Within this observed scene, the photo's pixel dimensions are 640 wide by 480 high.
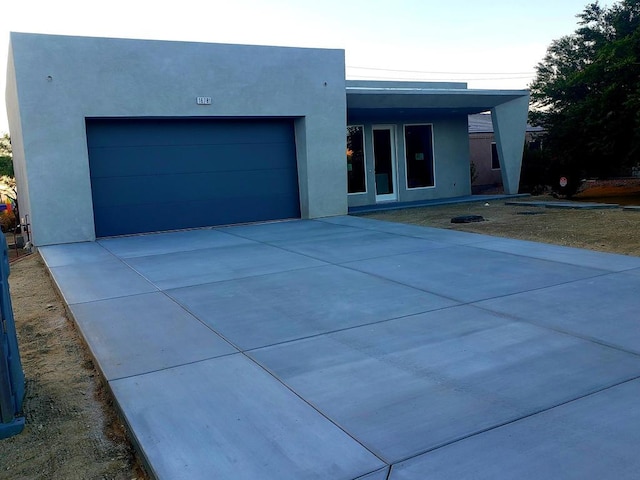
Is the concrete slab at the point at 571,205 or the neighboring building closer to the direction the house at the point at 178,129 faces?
the concrete slab

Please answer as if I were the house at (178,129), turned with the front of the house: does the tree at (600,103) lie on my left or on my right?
on my left

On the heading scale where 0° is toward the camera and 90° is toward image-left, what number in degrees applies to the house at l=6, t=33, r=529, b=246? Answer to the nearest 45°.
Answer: approximately 315°

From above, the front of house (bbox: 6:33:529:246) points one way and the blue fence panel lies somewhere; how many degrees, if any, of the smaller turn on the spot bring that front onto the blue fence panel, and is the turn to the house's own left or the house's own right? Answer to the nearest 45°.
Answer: approximately 45° to the house's own right

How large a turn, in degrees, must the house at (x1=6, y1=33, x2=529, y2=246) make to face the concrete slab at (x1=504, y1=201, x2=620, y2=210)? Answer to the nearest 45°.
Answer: approximately 45° to its left

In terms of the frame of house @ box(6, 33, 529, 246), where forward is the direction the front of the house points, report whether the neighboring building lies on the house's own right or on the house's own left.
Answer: on the house's own left
